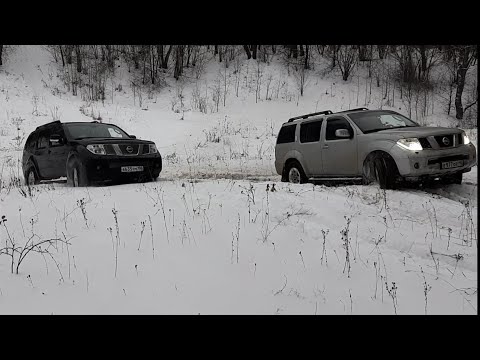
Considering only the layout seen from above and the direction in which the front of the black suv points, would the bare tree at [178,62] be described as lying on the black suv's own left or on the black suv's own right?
on the black suv's own left

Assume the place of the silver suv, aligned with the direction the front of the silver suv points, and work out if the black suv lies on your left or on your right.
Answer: on your right

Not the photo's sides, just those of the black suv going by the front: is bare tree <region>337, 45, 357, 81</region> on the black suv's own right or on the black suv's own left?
on the black suv's own left

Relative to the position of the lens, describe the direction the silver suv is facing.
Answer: facing the viewer and to the right of the viewer

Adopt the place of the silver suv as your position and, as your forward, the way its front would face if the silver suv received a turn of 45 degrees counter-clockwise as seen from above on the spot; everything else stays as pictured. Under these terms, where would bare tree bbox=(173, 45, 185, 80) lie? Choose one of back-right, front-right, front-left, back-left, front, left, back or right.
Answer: back-left

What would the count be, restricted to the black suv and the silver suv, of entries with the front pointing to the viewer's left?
0

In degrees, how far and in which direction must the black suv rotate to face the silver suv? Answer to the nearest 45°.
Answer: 0° — it already faces it

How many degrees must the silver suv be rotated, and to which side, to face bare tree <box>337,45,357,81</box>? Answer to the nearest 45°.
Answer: approximately 135° to its left
